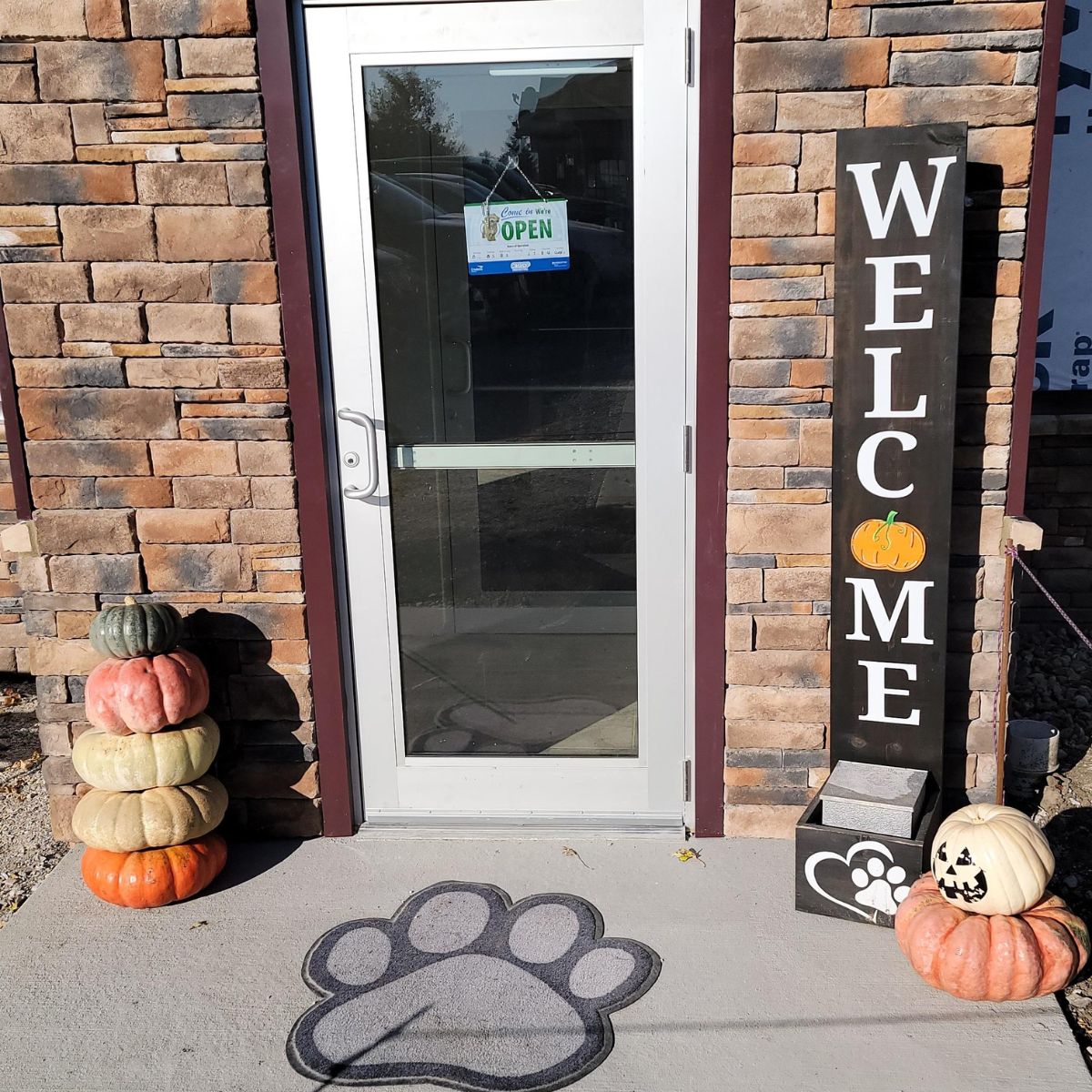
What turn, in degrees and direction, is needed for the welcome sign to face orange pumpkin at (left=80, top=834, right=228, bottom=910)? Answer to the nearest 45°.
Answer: approximately 90° to its right

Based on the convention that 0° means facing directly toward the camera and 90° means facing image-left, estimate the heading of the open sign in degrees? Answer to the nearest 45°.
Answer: approximately 0°

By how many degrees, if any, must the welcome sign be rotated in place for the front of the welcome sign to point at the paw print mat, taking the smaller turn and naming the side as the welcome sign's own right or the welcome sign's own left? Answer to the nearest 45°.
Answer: approximately 45° to the welcome sign's own right

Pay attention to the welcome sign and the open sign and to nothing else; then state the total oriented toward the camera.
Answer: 2

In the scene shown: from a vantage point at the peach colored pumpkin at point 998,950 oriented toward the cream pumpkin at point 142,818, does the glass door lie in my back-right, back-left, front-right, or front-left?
front-right

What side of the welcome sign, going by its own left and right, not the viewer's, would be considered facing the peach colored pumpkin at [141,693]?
right

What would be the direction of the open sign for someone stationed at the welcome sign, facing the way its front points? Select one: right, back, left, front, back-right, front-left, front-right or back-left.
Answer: right

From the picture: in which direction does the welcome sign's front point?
toward the camera

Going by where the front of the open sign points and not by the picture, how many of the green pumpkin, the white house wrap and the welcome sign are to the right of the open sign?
1

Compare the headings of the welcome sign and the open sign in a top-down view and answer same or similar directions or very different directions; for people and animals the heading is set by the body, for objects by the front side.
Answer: same or similar directions

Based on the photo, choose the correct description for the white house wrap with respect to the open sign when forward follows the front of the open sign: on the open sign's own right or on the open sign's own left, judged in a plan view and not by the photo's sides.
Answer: on the open sign's own left
